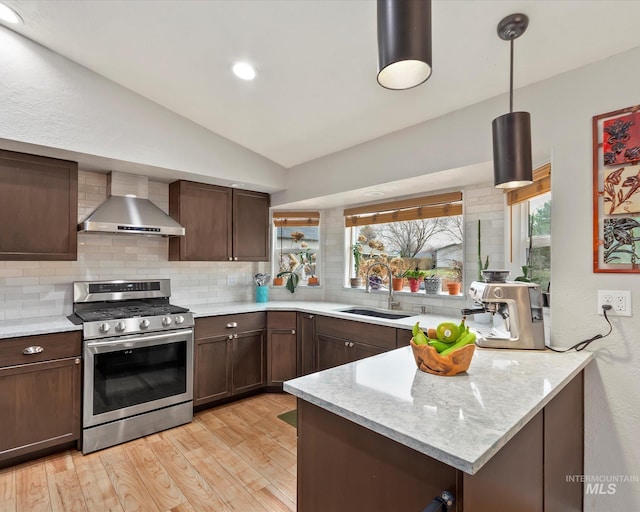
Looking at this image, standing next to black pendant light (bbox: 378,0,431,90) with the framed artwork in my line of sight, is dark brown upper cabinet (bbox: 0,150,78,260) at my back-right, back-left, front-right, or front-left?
back-left

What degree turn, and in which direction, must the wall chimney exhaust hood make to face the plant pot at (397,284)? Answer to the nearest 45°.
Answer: approximately 90° to its left

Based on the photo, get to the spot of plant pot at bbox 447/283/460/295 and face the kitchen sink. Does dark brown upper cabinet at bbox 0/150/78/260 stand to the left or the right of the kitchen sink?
left

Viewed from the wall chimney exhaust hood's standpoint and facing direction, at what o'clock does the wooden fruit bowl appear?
The wooden fruit bowl is roughly at 11 o'clock from the wall chimney exhaust hood.

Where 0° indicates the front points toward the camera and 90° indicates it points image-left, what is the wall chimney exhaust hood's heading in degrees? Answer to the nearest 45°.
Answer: approximately 0°

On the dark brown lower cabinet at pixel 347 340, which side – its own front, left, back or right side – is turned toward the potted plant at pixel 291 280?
right

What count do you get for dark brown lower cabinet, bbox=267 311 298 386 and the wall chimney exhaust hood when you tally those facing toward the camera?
2

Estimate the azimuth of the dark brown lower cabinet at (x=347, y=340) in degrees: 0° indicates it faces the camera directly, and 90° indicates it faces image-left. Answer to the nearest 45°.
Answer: approximately 45°
